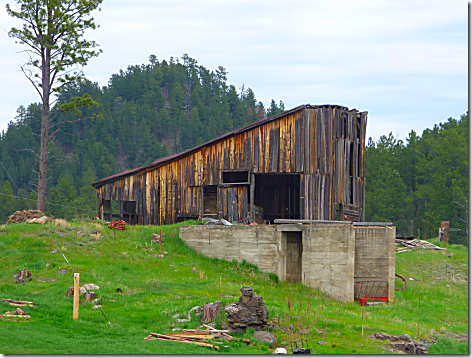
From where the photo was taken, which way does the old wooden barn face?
toward the camera

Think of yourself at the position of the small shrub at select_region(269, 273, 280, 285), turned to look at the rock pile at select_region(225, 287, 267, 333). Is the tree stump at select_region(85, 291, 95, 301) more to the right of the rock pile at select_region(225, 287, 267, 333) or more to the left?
right

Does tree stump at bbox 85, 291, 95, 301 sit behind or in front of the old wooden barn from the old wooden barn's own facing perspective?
in front

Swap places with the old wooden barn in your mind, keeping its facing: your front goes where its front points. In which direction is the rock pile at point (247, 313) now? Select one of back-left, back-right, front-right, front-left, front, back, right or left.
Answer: front

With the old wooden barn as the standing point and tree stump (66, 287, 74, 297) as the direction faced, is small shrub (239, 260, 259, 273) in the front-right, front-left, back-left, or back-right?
front-left

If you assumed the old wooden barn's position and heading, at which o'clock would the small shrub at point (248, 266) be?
The small shrub is roughly at 12 o'clock from the old wooden barn.

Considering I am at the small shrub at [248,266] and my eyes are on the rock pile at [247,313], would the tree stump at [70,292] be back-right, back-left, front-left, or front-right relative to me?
front-right

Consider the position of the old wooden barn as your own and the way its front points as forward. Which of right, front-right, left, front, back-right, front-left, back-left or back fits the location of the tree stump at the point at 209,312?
front

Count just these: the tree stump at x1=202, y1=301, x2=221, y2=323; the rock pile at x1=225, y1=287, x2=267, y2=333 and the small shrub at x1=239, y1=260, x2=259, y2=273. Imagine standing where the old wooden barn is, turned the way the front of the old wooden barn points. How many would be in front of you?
3

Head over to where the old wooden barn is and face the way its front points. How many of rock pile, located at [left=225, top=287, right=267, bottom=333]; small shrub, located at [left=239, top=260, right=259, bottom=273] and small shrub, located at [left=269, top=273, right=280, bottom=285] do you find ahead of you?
3

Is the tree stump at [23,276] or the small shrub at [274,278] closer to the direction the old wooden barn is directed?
the small shrub

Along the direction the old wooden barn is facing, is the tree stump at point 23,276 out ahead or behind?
ahead

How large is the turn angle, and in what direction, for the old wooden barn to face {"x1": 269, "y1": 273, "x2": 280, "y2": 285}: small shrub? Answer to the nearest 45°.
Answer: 0° — it already faces it
